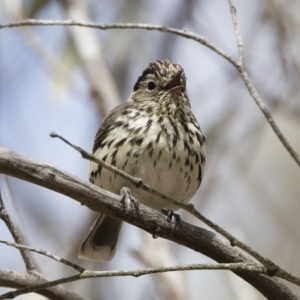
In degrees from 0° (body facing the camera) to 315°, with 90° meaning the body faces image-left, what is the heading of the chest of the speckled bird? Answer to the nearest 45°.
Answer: approximately 315°

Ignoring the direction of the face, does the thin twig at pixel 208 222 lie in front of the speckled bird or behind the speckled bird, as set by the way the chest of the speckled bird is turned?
in front
